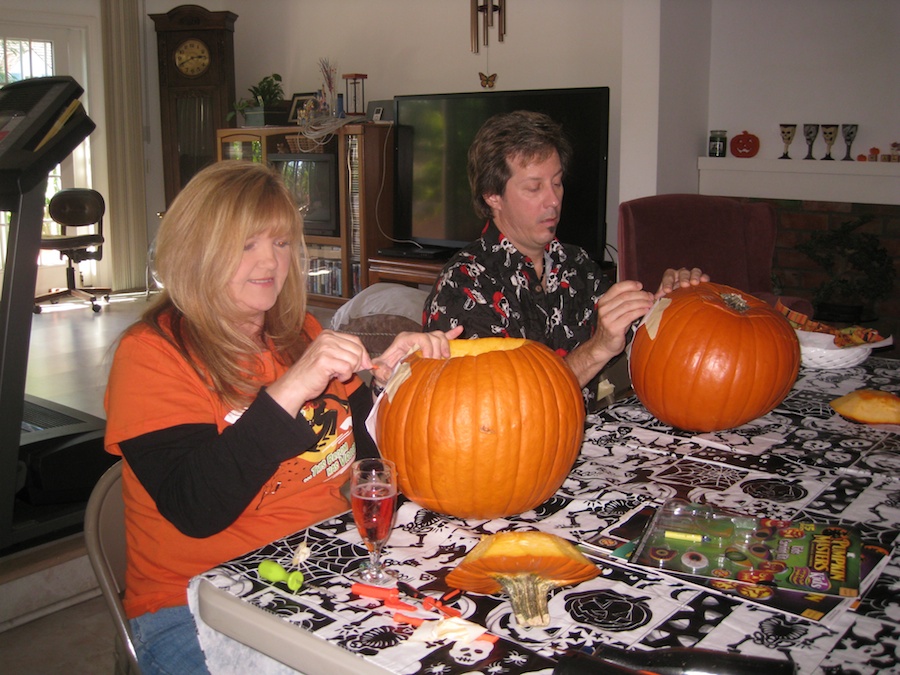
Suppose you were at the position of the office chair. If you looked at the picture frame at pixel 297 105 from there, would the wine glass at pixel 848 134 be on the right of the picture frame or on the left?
right

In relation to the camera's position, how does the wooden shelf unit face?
facing the viewer and to the left of the viewer

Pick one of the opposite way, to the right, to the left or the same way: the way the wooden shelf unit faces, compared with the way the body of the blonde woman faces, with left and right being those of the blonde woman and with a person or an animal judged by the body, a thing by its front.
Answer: to the right

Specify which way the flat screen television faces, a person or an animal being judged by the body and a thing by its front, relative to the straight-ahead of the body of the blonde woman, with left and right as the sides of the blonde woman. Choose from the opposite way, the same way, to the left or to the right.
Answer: to the right

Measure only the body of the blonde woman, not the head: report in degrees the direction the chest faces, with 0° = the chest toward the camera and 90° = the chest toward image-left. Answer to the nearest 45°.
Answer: approximately 315°

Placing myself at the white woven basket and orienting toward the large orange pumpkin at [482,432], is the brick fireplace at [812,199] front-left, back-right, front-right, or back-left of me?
back-right

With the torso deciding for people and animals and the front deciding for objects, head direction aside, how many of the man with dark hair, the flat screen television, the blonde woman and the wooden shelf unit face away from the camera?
0

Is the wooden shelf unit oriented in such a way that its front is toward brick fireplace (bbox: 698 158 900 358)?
no

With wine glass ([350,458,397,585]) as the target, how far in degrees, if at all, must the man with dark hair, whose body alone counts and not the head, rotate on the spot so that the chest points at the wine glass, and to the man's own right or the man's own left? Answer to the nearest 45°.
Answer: approximately 45° to the man's own right

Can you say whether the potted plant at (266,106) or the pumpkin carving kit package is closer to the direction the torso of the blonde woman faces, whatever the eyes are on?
the pumpkin carving kit package

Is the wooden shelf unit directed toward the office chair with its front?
no

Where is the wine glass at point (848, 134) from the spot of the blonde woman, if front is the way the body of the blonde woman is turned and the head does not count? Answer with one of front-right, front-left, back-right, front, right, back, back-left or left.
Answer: left

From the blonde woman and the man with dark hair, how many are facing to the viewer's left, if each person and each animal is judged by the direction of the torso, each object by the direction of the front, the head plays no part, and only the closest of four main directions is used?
0

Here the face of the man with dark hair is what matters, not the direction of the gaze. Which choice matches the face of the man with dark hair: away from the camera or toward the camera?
toward the camera

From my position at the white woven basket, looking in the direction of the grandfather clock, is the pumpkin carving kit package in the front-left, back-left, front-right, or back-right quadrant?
back-left
